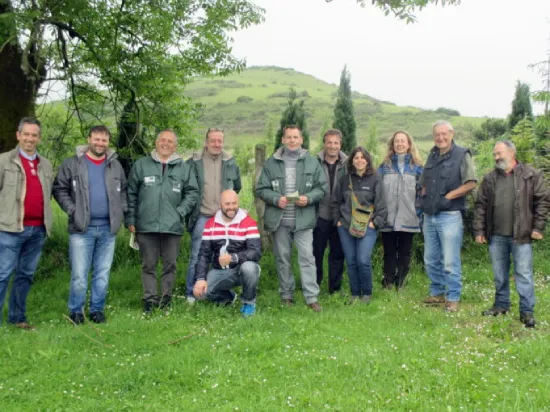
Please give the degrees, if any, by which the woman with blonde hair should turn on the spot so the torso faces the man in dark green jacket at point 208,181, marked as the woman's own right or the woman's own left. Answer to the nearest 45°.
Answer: approximately 90° to the woman's own right

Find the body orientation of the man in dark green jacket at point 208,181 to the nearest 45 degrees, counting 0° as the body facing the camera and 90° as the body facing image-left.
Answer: approximately 0°

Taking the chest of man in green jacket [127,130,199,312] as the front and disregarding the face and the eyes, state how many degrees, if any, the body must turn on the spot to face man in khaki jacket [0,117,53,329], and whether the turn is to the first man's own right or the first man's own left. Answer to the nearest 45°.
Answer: approximately 90° to the first man's own right

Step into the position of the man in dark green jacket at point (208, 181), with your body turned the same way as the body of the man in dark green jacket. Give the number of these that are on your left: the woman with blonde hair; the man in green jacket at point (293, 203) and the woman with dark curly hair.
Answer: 3

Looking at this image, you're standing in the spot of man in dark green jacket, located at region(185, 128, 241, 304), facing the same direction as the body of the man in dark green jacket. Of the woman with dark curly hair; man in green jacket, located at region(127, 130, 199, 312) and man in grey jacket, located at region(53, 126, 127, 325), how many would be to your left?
1

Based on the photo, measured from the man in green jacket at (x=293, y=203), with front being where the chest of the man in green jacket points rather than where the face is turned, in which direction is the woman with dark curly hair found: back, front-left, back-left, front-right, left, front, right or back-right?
left

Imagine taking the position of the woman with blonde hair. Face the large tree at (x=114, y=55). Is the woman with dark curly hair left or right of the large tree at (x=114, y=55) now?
left

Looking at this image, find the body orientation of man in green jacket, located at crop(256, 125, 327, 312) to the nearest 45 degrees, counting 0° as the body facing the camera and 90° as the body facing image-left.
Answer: approximately 0°
